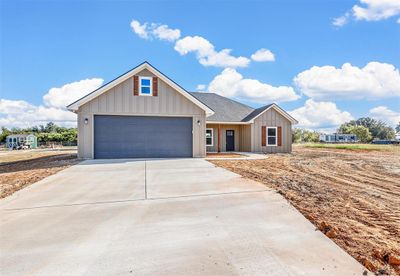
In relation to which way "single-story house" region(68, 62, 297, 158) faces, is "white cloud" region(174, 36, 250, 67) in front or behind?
behind

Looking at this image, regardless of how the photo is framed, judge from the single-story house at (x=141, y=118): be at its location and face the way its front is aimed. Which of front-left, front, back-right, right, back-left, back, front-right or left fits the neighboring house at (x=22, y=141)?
back-right

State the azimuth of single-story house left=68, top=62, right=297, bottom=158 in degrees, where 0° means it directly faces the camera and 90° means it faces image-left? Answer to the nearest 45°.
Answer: approximately 0°
